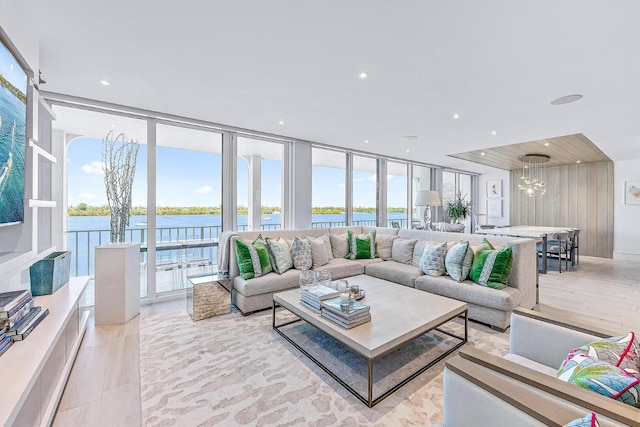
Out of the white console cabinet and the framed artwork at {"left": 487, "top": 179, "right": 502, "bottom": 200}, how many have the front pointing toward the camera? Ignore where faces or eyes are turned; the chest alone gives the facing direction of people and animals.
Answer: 1

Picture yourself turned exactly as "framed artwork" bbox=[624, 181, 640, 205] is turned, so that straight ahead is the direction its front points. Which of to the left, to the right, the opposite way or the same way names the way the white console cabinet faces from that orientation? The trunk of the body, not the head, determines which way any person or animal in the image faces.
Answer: the opposite way

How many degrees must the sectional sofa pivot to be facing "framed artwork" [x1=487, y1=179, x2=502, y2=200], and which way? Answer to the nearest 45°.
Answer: approximately 135° to its left

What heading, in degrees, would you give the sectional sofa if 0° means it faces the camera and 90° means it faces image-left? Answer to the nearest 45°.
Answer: approximately 0°

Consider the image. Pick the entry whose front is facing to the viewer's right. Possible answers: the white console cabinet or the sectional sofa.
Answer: the white console cabinet

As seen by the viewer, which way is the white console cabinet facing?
to the viewer's right
